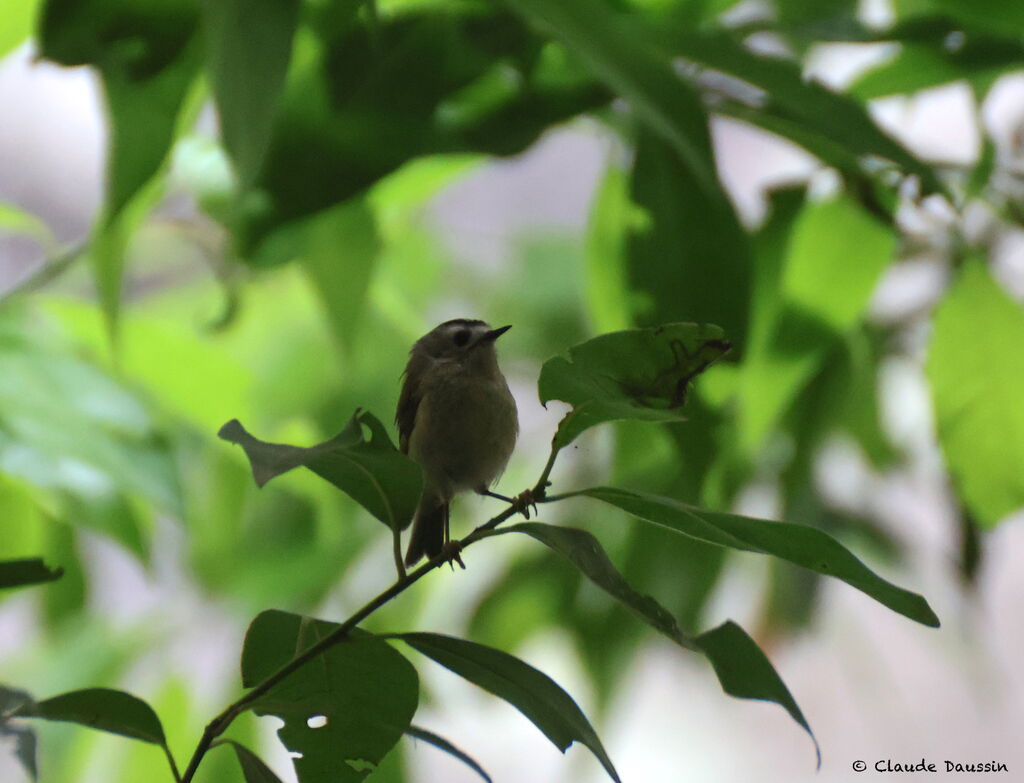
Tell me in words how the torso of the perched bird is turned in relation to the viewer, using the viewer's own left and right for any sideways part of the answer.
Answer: facing the viewer and to the right of the viewer
